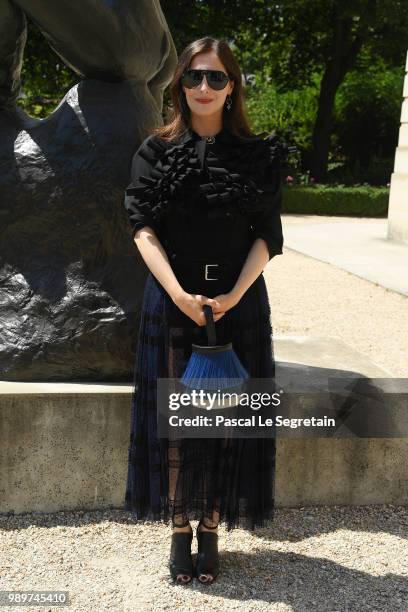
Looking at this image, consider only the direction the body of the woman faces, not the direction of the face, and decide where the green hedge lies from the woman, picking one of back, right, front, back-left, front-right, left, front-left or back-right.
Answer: back

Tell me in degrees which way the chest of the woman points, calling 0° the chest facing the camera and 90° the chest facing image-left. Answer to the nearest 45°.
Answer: approximately 0°
